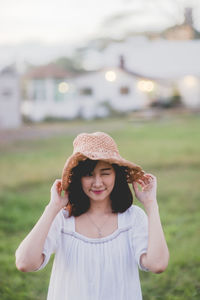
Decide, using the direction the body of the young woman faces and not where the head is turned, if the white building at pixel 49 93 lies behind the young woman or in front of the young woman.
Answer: behind

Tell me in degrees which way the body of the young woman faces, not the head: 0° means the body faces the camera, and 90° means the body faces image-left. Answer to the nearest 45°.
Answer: approximately 0°

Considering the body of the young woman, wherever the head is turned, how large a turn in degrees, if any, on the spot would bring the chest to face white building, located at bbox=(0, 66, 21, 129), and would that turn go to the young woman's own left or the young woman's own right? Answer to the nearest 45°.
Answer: approximately 180°
